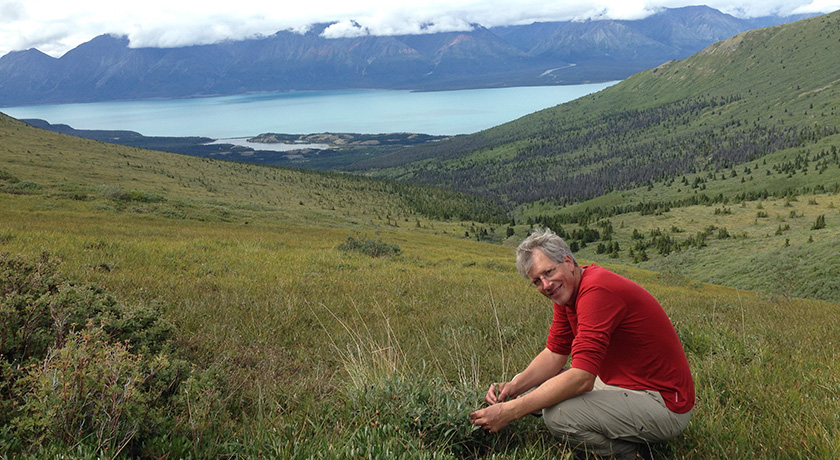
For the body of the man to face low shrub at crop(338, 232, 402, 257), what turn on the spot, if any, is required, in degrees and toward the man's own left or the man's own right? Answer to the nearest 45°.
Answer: approximately 45° to the man's own right

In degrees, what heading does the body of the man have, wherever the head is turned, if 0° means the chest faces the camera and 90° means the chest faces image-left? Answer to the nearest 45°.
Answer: approximately 90°

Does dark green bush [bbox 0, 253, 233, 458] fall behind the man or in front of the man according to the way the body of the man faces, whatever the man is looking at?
in front
